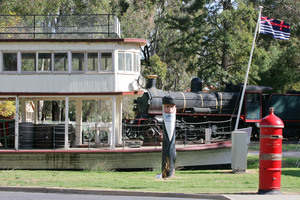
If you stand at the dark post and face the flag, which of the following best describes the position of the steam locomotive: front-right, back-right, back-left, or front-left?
front-left

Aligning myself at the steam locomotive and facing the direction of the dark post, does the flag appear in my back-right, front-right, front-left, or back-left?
front-left

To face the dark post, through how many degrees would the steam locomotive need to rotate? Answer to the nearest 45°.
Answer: approximately 45° to its left

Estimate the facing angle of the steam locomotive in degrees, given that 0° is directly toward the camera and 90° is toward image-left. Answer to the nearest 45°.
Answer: approximately 45°
